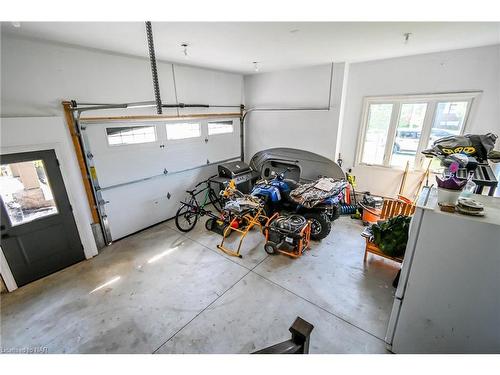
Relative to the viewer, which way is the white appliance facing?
to the viewer's left

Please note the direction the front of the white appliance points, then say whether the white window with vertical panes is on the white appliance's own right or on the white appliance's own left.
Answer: on the white appliance's own right

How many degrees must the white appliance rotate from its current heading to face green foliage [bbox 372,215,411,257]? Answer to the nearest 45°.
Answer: approximately 45° to its right

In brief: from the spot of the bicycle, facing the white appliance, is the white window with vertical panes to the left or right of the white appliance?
left
